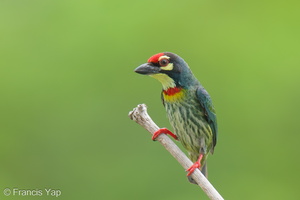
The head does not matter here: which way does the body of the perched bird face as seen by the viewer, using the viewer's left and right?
facing the viewer and to the left of the viewer
